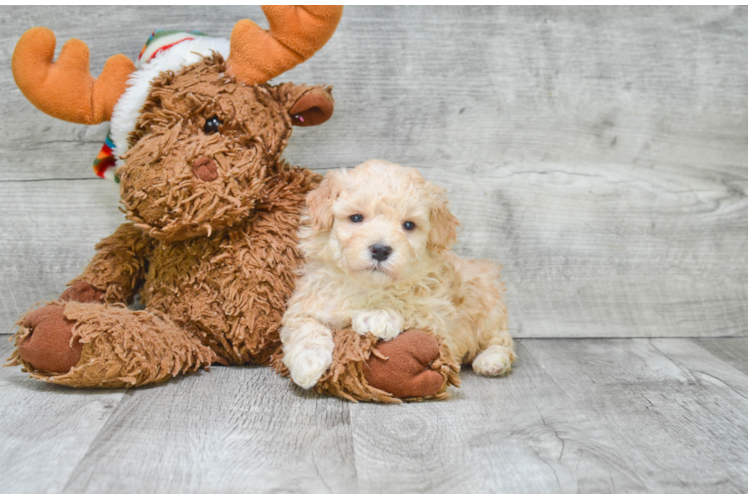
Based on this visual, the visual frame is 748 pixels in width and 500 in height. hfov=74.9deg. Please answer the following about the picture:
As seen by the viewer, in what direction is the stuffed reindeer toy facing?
toward the camera

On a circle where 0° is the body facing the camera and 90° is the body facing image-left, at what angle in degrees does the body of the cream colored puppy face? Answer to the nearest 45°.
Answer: approximately 45°
